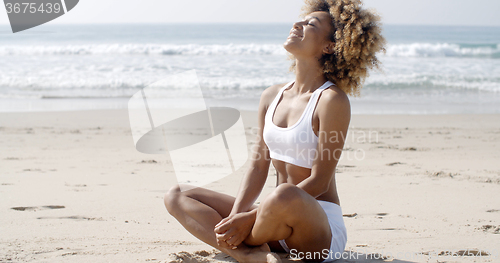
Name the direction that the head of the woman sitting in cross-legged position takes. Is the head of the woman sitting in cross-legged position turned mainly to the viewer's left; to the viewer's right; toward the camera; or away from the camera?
to the viewer's left

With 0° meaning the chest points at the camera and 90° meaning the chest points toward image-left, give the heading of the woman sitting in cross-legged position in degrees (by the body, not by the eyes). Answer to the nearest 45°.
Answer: approximately 45°
